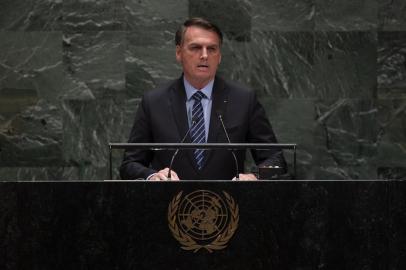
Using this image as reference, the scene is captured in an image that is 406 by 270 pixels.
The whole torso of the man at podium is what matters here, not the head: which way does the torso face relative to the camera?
toward the camera

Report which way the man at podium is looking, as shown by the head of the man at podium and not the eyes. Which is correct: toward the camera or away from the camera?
toward the camera
